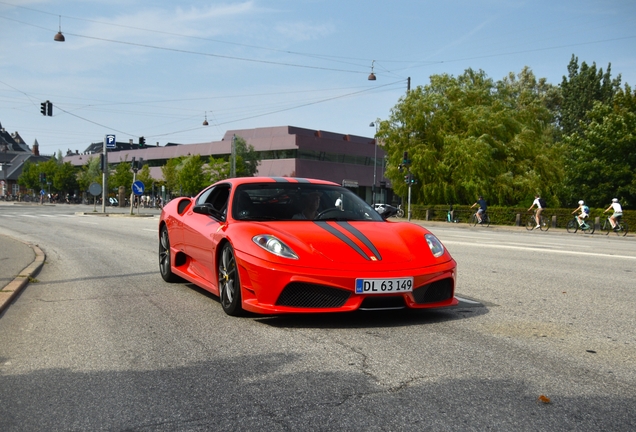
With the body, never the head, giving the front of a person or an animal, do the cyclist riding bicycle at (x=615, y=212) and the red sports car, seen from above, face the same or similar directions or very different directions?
very different directions

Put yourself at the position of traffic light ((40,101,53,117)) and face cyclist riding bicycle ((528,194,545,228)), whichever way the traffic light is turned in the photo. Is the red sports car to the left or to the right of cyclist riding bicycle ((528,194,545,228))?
right

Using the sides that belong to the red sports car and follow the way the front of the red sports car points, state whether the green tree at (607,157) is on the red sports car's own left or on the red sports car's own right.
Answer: on the red sports car's own left

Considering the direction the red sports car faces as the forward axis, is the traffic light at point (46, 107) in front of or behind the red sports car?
behind
